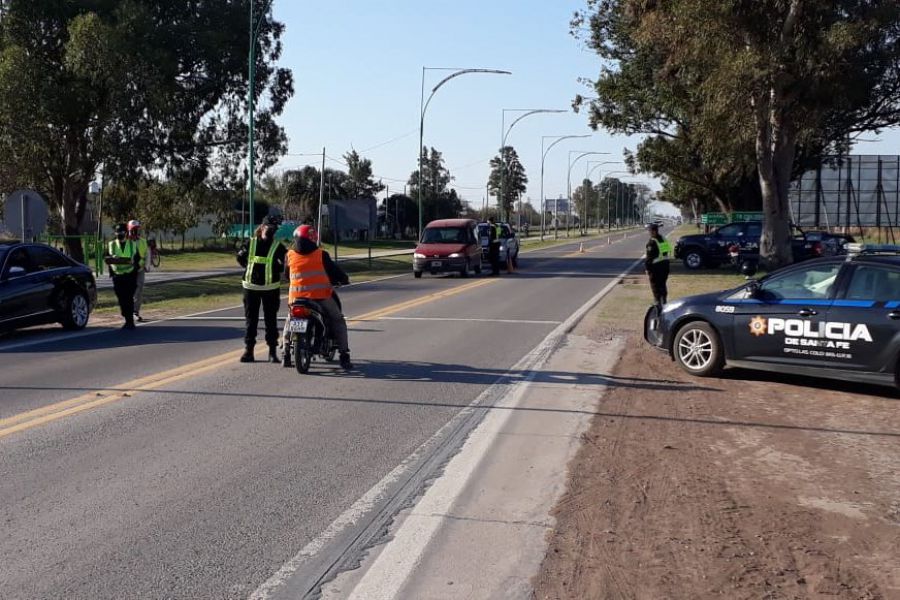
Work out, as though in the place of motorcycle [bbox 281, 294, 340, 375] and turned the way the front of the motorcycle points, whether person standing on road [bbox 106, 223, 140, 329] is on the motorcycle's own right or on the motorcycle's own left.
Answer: on the motorcycle's own left

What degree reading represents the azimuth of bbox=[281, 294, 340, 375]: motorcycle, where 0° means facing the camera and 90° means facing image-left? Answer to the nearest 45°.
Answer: approximately 225°

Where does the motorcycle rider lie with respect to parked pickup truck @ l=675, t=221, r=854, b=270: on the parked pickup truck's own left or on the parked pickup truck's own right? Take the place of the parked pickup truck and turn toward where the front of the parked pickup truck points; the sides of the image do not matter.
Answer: on the parked pickup truck's own left

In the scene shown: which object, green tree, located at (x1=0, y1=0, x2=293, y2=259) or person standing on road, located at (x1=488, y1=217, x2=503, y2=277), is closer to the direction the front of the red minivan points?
the green tree

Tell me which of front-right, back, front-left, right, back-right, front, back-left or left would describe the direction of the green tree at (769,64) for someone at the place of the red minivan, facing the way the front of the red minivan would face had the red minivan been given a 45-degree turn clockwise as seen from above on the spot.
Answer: back-left

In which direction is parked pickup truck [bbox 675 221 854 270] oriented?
to the viewer's left

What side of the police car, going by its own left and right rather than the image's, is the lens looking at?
left

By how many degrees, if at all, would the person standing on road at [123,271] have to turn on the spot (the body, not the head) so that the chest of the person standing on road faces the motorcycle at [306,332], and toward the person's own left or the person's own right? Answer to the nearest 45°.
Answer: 0° — they already face it

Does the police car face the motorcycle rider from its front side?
yes
